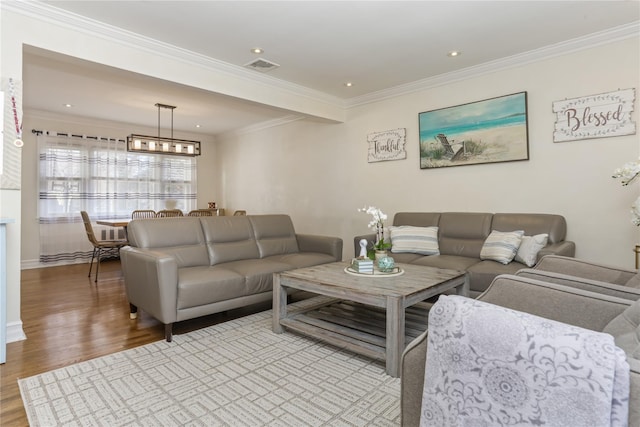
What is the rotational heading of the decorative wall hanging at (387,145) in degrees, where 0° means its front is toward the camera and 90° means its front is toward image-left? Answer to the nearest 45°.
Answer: approximately 45°

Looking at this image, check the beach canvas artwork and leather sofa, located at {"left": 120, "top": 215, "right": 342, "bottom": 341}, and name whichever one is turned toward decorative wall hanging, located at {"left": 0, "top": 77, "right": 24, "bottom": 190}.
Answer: the beach canvas artwork

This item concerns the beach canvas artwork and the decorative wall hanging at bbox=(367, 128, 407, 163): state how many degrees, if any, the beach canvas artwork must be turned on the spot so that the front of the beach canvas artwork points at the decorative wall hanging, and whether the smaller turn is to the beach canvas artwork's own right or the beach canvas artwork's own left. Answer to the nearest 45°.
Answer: approximately 45° to the beach canvas artwork's own right

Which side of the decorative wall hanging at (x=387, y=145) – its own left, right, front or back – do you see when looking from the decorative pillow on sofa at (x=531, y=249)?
left

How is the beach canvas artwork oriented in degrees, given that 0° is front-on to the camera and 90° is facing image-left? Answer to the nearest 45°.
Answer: approximately 45°

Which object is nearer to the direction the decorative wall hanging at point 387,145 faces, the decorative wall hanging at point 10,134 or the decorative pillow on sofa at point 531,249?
the decorative wall hanging

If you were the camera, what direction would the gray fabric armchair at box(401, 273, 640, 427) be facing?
facing to the left of the viewer

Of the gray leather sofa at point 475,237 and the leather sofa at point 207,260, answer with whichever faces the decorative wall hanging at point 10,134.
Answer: the gray leather sofa

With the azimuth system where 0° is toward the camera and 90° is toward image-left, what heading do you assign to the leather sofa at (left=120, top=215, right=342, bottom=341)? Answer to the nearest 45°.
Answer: approximately 315°
